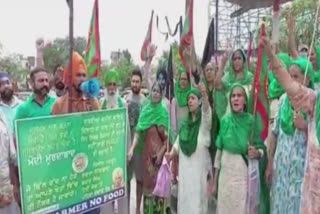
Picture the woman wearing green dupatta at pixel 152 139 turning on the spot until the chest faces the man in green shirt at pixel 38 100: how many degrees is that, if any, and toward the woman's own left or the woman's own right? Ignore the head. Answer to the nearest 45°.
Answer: approximately 45° to the woman's own right

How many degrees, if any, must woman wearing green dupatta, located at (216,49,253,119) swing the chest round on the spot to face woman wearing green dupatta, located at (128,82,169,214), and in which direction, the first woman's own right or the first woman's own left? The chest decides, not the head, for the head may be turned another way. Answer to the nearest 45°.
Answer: approximately 90° to the first woman's own right

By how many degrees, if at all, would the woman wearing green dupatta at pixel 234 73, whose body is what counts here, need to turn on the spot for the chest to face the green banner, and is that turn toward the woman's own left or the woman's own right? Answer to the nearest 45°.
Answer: approximately 45° to the woman's own right

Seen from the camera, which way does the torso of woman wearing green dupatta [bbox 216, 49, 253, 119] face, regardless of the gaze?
toward the camera

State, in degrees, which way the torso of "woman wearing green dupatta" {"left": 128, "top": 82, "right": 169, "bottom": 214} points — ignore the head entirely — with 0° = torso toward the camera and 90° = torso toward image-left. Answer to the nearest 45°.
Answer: approximately 0°

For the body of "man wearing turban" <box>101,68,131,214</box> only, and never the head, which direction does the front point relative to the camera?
toward the camera

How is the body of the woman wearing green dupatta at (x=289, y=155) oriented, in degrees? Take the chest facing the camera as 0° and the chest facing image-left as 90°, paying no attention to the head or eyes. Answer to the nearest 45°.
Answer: approximately 45°

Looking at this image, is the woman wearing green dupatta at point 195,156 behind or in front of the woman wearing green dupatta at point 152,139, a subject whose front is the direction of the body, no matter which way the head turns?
in front

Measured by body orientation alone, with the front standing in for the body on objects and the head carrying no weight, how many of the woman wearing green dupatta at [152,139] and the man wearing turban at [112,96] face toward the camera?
2

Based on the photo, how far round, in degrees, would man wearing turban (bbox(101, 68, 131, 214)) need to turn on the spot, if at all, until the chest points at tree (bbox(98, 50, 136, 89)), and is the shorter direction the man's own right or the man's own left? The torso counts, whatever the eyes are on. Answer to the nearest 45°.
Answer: approximately 180°

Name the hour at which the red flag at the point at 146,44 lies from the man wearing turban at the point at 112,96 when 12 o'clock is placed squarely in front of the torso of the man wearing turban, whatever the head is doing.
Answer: The red flag is roughly at 7 o'clock from the man wearing turban.

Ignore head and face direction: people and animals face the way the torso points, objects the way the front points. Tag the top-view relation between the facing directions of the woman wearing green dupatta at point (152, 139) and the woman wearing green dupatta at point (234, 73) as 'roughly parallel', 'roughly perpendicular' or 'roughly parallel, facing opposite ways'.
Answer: roughly parallel

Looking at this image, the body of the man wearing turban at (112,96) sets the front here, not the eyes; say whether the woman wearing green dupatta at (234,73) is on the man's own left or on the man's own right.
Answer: on the man's own left
